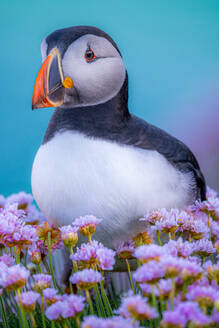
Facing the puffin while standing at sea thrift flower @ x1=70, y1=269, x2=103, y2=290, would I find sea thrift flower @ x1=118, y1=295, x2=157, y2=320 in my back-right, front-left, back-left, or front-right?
back-right

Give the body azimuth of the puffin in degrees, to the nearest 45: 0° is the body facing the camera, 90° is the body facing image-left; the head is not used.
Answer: approximately 45°
